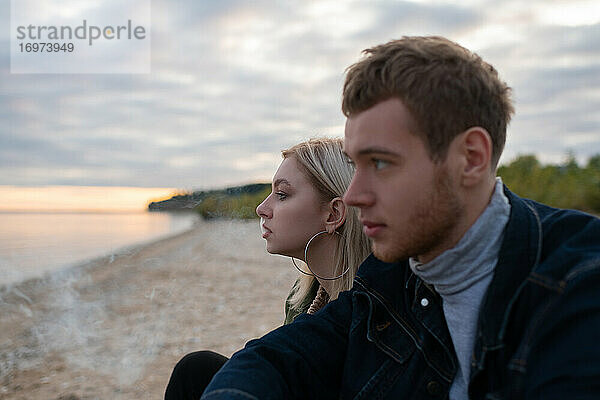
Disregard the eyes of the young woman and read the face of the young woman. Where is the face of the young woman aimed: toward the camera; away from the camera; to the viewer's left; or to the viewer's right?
to the viewer's left

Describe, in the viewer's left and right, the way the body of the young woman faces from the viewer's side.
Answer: facing to the left of the viewer

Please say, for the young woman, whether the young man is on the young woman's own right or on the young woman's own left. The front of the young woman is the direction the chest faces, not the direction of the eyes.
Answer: on the young woman's own left

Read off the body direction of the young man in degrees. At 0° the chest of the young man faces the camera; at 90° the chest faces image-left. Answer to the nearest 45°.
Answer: approximately 45°

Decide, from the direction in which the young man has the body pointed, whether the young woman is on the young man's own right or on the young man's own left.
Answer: on the young man's own right
